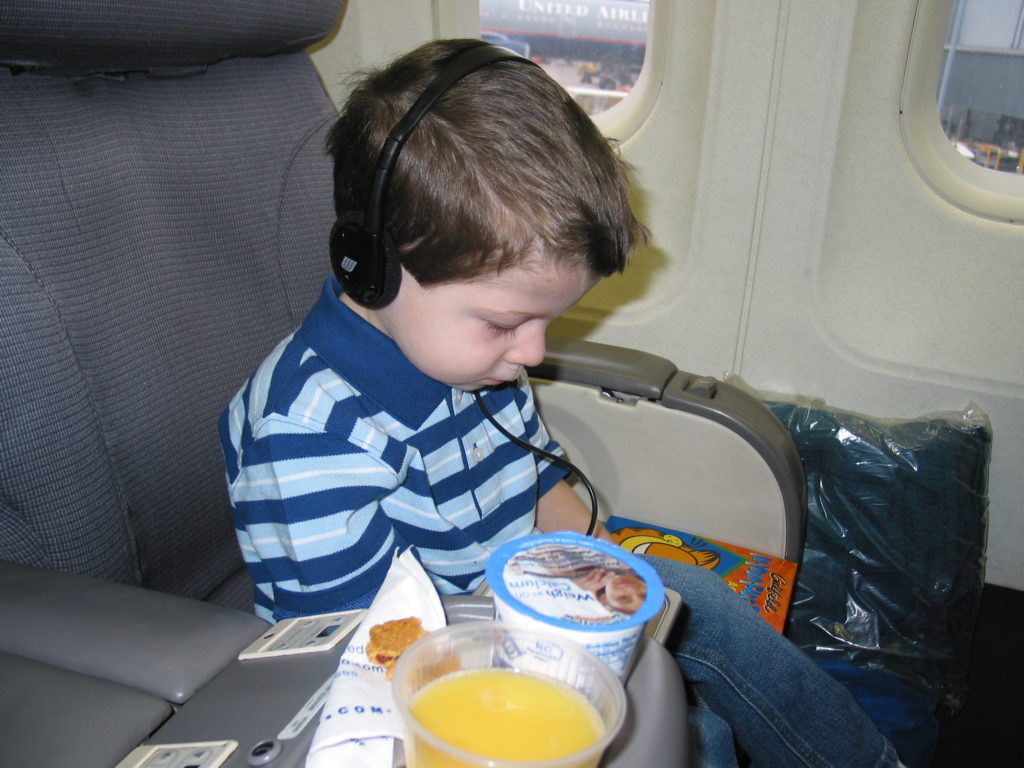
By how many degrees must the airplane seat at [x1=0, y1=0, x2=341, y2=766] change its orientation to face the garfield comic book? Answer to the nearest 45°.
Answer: approximately 45° to its left

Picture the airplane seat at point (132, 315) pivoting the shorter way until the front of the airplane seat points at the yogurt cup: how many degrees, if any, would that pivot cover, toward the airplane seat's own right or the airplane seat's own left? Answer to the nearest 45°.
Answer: approximately 45° to the airplane seat's own right

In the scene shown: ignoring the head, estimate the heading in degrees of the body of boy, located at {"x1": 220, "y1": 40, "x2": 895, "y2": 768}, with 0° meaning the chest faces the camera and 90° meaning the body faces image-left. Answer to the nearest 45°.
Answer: approximately 315°

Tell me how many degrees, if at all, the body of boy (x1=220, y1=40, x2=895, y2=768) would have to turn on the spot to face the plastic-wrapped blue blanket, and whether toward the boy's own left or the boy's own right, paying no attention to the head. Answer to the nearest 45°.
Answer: approximately 90° to the boy's own left

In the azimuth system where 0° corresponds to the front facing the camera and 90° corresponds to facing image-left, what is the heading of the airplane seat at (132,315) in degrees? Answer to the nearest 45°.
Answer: approximately 315°
